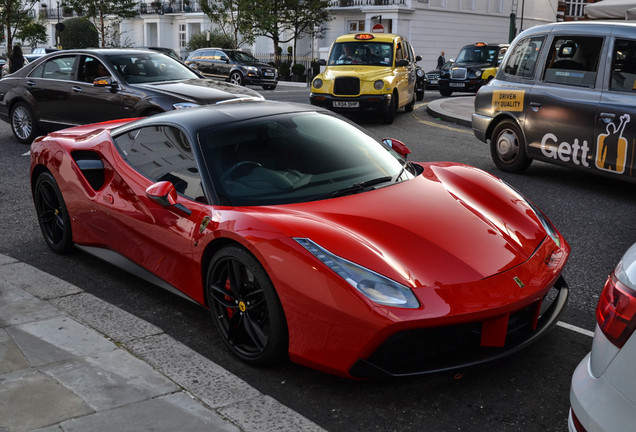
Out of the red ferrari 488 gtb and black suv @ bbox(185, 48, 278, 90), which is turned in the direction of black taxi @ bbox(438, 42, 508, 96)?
the black suv

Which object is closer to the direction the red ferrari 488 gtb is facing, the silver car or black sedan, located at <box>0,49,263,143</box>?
the silver car

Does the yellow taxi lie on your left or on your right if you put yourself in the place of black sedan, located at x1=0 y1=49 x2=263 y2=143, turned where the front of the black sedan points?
on your left

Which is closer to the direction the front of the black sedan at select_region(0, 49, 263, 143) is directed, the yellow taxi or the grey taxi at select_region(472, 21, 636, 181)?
the grey taxi

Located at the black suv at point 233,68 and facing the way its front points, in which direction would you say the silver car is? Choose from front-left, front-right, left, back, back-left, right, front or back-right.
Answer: front-right

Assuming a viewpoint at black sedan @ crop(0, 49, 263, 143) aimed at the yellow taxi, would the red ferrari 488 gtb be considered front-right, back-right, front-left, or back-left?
back-right

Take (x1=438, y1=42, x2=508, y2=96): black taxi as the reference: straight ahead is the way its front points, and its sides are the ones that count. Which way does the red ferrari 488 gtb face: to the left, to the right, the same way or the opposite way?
to the left

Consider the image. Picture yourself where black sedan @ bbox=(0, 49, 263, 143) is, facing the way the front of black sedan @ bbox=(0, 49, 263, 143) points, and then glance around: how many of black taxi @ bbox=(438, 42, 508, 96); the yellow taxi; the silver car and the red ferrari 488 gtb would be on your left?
2

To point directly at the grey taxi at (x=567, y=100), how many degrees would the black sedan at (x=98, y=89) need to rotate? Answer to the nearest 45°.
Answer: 0° — it already faces it

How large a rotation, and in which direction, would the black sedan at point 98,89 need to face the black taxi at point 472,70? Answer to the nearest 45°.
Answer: approximately 90° to its left

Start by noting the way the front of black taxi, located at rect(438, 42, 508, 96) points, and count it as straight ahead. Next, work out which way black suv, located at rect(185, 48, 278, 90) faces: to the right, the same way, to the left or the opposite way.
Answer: to the left

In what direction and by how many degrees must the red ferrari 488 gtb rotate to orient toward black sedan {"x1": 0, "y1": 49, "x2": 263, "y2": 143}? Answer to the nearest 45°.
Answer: approximately 135° to its left

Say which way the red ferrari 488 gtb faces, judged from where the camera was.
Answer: facing the viewer and to the right of the viewer
